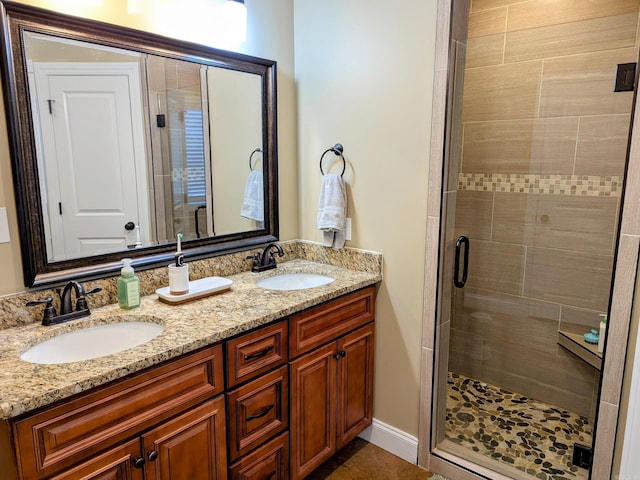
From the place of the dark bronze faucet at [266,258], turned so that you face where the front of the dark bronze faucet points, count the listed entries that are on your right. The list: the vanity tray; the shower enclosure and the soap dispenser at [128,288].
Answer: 2

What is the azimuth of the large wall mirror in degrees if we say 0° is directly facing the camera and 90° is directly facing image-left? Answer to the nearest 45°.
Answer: approximately 315°

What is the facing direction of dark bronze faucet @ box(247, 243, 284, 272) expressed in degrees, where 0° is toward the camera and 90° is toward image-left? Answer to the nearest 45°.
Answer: approximately 315°

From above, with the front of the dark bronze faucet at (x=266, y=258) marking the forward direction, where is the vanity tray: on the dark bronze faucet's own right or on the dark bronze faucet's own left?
on the dark bronze faucet's own right

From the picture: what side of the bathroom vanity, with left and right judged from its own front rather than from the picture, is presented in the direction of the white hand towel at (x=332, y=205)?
left
